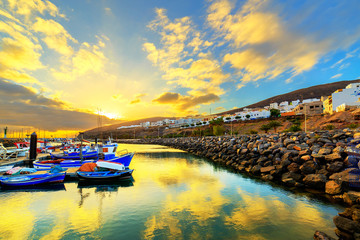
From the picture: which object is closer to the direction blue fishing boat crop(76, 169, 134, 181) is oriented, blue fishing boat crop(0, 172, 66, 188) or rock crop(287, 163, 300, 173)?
the rock

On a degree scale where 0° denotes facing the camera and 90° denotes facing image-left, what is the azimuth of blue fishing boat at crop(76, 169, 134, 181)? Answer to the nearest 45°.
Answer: approximately 270°

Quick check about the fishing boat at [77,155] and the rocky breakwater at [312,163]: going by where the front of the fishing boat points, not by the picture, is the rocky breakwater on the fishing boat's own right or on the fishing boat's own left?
on the fishing boat's own right

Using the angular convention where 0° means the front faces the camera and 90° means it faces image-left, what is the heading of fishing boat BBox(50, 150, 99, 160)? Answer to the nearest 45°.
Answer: approximately 270°

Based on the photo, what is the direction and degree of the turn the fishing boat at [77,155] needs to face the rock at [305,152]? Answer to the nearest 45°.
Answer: approximately 45° to its right

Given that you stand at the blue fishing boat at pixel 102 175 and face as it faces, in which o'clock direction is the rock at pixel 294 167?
The rock is roughly at 1 o'clock from the blue fishing boat.

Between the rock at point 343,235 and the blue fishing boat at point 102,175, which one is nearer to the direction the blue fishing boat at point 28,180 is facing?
the blue fishing boat

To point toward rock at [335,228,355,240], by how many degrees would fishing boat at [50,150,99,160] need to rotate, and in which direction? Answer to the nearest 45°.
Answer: approximately 90° to its right

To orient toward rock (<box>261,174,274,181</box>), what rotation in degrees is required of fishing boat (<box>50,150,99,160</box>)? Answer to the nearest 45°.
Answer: approximately 45° to its right
